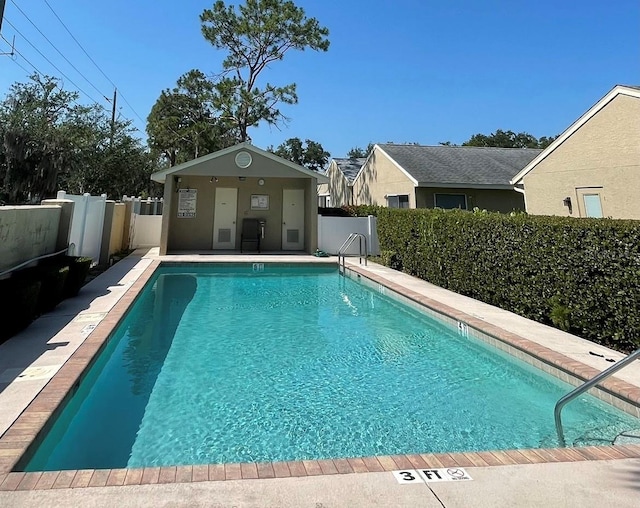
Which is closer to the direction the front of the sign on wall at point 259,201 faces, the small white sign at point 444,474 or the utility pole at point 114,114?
the small white sign

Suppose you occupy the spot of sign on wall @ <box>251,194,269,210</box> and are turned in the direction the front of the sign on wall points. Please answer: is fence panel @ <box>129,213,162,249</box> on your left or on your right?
on your right

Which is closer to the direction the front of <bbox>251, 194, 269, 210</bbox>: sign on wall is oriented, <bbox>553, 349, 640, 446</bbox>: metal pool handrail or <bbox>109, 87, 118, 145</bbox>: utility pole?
the metal pool handrail

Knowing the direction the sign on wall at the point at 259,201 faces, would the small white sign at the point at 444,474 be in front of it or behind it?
in front

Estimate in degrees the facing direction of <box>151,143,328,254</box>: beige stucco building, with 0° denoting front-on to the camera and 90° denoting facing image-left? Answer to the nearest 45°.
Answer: approximately 0°

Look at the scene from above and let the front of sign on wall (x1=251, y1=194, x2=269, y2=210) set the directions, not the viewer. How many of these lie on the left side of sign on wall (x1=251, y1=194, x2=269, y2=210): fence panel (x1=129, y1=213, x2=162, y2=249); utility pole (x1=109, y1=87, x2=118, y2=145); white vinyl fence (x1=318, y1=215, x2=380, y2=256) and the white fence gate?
1

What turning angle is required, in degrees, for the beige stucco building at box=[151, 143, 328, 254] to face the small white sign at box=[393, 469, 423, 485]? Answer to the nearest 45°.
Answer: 0° — it already faces it

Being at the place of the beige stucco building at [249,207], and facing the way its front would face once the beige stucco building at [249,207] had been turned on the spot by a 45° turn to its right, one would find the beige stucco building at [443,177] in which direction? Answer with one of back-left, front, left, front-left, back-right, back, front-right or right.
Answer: back-left

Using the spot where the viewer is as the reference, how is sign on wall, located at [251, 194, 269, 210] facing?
facing the viewer

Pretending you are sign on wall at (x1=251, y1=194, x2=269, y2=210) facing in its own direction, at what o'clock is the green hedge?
The green hedge is roughly at 11 o'clock from the sign on wall.

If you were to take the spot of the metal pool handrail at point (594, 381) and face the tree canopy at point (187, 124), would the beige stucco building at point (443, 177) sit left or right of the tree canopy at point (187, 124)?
right

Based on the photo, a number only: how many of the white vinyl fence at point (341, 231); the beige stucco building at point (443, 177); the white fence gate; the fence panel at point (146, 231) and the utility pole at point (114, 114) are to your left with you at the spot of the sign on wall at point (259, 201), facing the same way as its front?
2

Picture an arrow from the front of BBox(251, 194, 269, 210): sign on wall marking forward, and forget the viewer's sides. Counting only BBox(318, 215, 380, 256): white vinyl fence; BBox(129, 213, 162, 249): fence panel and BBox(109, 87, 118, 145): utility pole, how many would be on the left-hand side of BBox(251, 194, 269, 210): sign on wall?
1

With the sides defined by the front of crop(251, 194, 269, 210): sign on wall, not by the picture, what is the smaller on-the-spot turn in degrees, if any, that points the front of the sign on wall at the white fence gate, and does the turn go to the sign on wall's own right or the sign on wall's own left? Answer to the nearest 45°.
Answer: approximately 45° to the sign on wall's own right

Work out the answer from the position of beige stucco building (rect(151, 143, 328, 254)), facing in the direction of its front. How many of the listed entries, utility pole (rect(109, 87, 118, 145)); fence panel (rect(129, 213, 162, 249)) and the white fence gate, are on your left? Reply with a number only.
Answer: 0

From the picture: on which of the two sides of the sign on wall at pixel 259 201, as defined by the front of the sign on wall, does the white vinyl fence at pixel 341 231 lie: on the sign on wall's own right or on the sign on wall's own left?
on the sign on wall's own left
